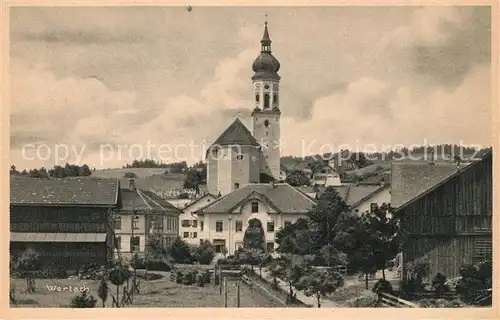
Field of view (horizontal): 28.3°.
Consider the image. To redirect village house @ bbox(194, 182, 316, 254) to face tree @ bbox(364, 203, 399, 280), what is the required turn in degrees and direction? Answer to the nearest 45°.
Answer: approximately 90° to its left

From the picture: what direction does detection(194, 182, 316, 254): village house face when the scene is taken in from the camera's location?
facing the viewer

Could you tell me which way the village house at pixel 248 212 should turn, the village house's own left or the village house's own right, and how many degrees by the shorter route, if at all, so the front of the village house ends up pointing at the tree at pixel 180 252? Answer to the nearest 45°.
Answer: approximately 90° to the village house's own right
